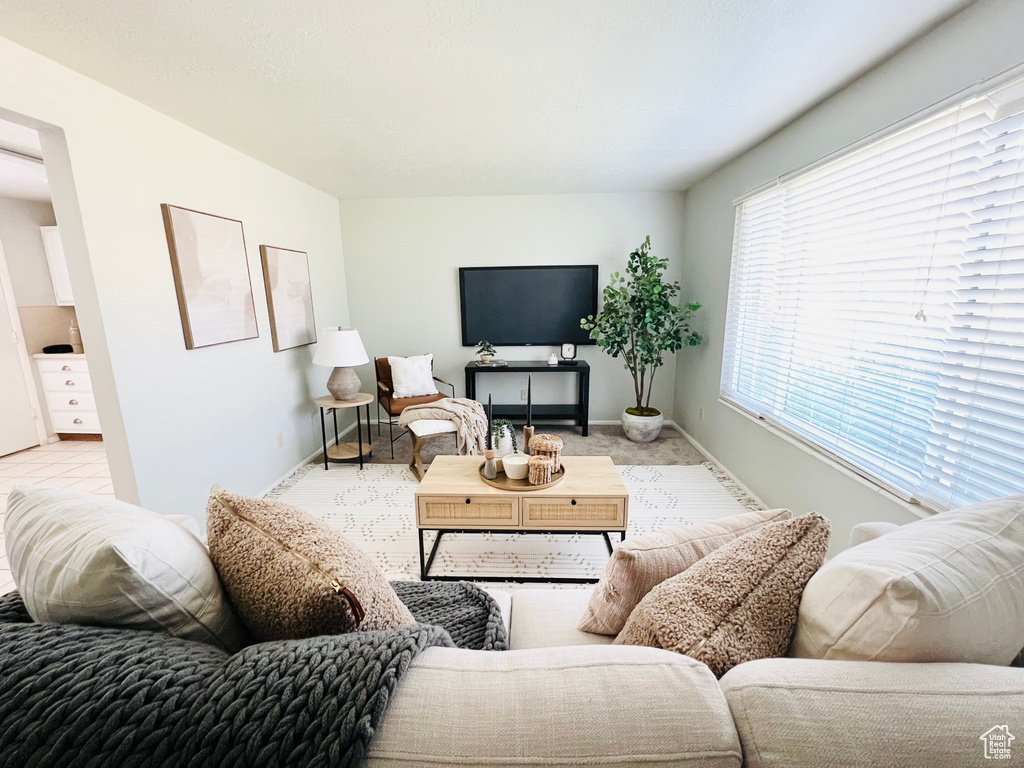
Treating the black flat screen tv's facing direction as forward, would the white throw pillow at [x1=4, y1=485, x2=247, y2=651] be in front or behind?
in front

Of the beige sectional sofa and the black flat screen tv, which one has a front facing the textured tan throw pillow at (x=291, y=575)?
the black flat screen tv

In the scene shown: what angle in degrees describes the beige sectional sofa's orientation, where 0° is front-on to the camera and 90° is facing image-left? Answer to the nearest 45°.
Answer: approximately 180°

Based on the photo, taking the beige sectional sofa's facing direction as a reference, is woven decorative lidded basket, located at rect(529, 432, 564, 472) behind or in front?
in front

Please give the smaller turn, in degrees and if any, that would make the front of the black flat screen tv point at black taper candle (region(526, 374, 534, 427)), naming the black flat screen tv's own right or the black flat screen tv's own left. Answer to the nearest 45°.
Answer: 0° — it already faces it

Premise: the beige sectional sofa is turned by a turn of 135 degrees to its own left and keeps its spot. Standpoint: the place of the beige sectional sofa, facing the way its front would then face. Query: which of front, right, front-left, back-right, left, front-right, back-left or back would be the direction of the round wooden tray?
right

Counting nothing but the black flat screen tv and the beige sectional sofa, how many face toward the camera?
1

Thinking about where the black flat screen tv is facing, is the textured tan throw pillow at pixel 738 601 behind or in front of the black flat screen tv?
in front

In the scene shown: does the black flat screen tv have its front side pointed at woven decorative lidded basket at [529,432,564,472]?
yes

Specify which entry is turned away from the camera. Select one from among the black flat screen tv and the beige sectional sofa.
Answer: the beige sectional sofa

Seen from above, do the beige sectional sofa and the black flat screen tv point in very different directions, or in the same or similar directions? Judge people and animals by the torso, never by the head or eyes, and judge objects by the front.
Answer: very different directions

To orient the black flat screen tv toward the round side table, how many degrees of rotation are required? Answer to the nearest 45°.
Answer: approximately 45° to its right

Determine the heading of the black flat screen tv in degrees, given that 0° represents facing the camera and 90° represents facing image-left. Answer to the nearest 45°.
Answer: approximately 0°
